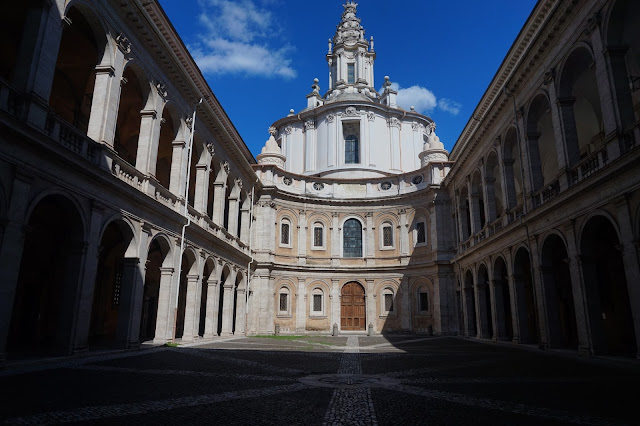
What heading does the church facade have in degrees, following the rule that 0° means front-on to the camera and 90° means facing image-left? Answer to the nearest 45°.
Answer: approximately 0°
